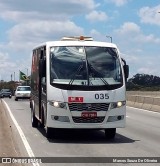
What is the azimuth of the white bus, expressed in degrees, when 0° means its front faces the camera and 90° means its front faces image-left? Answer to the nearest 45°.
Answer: approximately 0°

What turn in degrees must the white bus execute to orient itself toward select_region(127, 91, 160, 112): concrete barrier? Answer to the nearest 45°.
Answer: approximately 180°
